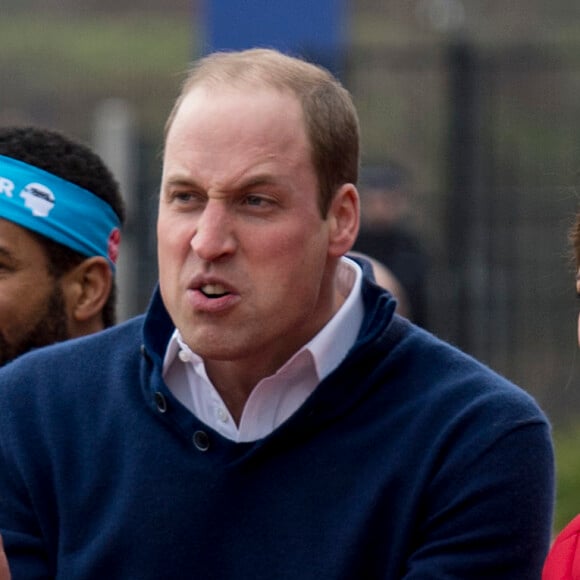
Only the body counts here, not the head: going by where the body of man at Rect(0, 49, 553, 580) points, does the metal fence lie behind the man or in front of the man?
behind

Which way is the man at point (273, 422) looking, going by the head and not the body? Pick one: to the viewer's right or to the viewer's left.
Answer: to the viewer's left

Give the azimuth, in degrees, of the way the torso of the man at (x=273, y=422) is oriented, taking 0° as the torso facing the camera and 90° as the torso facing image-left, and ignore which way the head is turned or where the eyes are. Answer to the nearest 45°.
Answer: approximately 45°

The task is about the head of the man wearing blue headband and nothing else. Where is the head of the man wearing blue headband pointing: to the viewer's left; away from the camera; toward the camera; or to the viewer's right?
to the viewer's left

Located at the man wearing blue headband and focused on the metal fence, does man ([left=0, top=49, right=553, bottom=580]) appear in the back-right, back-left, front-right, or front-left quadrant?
back-right
